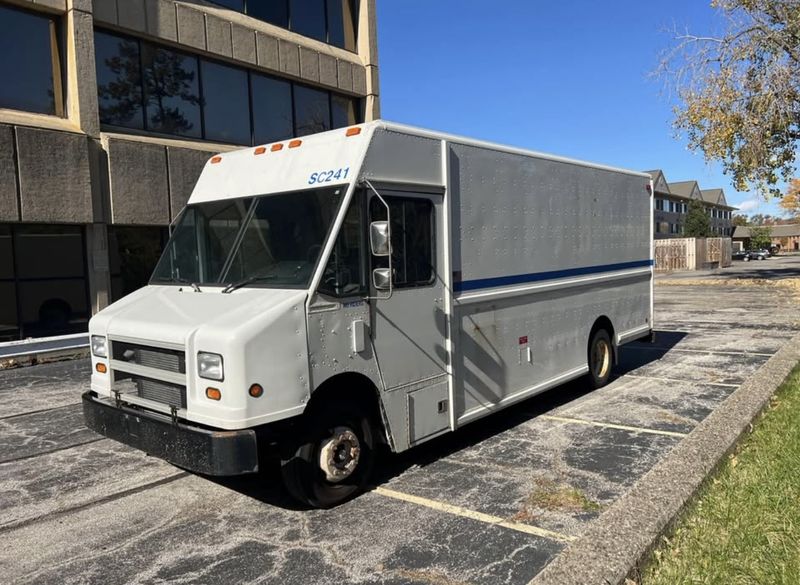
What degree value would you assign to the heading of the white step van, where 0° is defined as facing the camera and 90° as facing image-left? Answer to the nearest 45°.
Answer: approximately 45°

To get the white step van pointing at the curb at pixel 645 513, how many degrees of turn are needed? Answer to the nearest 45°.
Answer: approximately 90° to its left

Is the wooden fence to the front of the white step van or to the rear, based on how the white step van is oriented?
to the rear
